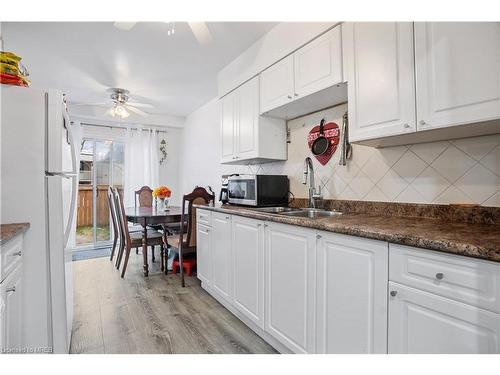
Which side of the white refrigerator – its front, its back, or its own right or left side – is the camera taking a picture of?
right

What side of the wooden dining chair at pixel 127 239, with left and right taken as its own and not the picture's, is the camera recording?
right

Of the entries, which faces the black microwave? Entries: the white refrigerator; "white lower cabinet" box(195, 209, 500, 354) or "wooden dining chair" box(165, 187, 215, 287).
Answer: the white refrigerator

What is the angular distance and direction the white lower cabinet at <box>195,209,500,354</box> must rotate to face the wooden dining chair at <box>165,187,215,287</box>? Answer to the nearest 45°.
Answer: approximately 90° to its right

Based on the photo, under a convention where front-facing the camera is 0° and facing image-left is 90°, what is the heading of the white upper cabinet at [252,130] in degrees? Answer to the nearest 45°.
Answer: approximately 45°

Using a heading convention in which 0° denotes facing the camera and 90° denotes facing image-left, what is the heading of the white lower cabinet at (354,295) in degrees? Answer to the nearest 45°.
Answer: approximately 45°

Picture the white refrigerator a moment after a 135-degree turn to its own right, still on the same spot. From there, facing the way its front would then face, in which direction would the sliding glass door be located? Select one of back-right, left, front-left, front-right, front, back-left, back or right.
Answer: back-right

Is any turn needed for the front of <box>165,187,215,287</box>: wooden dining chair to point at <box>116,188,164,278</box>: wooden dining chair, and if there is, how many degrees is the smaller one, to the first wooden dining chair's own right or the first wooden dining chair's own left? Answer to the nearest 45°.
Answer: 0° — it already faces it

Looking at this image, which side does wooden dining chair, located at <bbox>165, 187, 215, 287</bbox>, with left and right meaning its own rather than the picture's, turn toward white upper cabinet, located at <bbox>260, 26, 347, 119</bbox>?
back

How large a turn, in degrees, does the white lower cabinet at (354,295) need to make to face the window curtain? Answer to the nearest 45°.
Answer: approximately 90° to its right

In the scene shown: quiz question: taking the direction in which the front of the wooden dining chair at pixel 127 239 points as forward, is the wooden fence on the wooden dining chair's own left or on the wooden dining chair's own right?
on the wooden dining chair's own left

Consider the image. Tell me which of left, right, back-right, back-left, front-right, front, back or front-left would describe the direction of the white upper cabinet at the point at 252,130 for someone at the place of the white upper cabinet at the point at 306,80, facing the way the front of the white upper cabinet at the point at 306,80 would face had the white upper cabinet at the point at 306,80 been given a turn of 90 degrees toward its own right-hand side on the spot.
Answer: front

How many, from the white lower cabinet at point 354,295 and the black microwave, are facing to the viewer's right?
0

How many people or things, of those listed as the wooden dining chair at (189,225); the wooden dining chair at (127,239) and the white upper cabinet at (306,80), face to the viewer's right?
1
